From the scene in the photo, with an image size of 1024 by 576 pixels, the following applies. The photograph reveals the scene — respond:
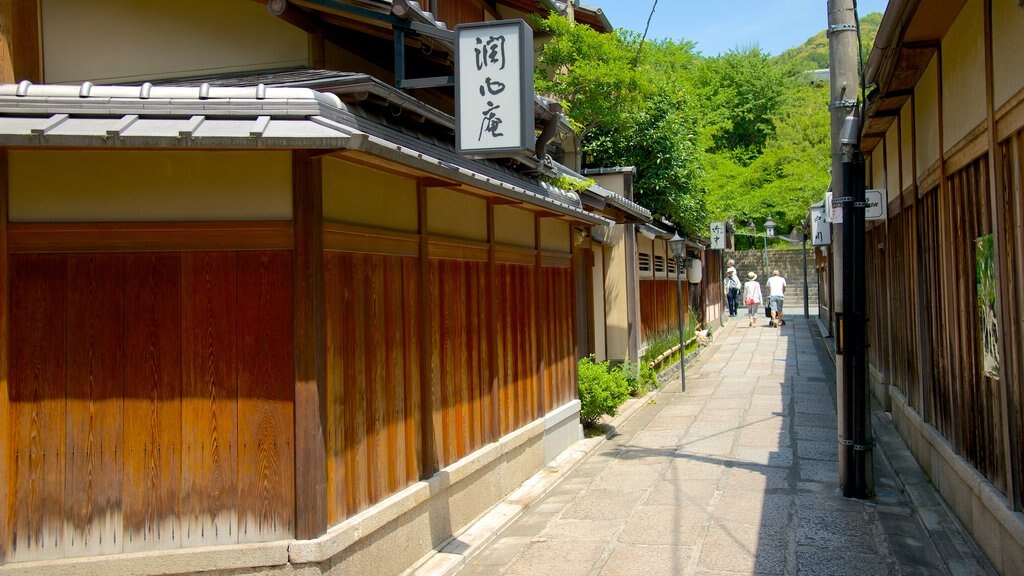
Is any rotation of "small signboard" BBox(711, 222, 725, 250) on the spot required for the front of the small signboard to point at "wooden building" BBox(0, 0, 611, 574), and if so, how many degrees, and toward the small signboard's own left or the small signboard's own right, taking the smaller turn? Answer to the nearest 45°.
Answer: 0° — it already faces it

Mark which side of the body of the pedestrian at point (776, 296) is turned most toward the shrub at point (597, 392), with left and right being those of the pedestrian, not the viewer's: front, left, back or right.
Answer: back

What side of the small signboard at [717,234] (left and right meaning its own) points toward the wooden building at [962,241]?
front

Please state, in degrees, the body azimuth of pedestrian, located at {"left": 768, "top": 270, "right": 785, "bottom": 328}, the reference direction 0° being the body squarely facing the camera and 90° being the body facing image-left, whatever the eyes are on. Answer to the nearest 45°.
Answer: approximately 180°

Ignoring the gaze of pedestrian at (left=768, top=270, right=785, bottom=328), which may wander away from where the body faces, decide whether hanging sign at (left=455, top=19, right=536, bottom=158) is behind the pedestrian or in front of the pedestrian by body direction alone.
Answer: behind

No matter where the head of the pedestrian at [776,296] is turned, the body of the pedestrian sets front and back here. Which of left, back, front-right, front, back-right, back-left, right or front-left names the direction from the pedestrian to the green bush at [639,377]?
back

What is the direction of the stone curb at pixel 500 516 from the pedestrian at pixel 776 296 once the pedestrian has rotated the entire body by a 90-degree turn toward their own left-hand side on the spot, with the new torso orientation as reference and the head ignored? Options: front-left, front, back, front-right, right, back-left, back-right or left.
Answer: left

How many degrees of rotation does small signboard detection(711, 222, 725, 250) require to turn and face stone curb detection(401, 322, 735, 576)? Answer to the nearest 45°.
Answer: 0° — it already faces it

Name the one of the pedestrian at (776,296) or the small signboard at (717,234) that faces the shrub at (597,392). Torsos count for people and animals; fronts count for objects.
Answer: the small signboard

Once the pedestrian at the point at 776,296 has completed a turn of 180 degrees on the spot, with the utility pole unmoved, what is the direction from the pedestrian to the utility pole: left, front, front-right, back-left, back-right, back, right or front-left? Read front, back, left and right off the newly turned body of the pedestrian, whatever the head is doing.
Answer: front

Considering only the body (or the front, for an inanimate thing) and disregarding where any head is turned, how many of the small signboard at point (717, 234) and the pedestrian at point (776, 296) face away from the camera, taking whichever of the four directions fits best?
1

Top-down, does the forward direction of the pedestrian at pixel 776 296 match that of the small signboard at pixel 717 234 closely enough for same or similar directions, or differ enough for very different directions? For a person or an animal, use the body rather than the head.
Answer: very different directions

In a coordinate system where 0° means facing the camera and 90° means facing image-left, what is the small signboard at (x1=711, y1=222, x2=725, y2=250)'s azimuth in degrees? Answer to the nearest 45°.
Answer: approximately 0°
